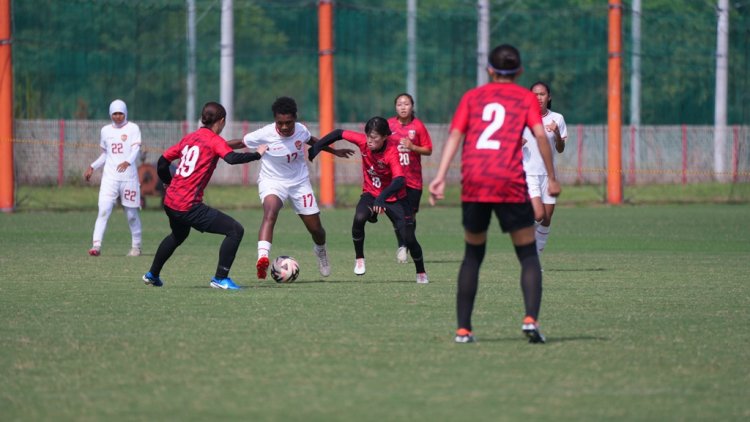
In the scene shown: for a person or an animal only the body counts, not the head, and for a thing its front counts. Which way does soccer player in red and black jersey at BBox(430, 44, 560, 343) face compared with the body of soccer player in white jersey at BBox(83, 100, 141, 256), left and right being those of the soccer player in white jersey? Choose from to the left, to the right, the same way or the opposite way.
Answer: the opposite way

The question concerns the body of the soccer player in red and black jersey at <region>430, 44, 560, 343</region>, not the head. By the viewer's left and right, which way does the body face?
facing away from the viewer

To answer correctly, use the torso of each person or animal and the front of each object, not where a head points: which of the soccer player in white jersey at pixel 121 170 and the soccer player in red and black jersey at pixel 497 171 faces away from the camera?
the soccer player in red and black jersey

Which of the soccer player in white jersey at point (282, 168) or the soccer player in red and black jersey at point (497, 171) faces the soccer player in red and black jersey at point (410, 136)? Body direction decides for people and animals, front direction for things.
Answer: the soccer player in red and black jersey at point (497, 171)

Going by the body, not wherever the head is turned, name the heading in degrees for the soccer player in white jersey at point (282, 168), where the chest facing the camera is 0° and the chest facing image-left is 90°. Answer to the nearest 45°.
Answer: approximately 0°

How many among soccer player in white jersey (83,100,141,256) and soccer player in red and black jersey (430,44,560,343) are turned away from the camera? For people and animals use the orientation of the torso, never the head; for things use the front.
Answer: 1

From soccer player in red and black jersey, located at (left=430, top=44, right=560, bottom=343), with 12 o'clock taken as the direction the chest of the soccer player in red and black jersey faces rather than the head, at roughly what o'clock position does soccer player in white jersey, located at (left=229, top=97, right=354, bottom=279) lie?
The soccer player in white jersey is roughly at 11 o'clock from the soccer player in red and black jersey.

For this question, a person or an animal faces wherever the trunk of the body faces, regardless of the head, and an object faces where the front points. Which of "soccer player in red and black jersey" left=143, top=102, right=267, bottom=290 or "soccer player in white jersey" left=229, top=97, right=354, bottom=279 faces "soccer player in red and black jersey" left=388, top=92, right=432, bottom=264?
"soccer player in red and black jersey" left=143, top=102, right=267, bottom=290

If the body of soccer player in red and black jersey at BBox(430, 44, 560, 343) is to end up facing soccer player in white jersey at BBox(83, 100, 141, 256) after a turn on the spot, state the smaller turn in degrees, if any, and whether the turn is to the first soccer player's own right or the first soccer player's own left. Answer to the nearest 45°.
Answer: approximately 45° to the first soccer player's own left

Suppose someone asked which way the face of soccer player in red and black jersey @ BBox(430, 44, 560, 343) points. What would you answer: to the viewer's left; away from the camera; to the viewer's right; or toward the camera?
away from the camera

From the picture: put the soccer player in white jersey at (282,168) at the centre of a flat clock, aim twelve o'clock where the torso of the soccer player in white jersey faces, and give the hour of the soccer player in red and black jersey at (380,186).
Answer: The soccer player in red and black jersey is roughly at 8 o'clock from the soccer player in white jersey.

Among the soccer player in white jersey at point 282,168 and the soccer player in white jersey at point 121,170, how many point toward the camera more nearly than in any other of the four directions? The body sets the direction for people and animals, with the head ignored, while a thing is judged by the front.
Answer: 2
